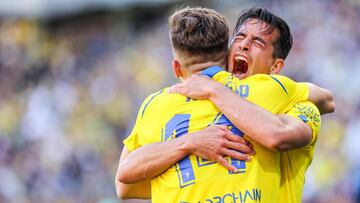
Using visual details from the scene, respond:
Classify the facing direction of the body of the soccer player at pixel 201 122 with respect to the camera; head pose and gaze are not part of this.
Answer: away from the camera

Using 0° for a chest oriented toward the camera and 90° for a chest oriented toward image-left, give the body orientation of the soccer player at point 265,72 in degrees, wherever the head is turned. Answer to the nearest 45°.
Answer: approximately 45°
